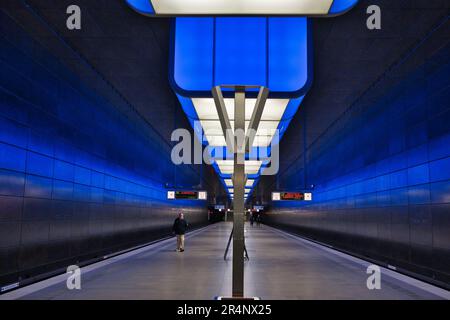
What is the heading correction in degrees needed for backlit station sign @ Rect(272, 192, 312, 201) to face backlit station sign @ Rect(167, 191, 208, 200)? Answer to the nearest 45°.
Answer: approximately 90° to its right

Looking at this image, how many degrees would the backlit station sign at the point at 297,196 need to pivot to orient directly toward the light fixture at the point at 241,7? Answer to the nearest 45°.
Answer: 0° — it already faces it

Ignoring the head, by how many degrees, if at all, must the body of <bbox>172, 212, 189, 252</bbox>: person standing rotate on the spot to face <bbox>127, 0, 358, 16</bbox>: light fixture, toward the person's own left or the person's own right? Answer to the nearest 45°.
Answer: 0° — they already face it

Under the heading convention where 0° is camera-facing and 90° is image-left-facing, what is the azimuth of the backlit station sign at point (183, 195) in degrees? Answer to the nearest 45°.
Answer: approximately 0°

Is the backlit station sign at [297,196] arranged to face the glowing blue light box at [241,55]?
yes

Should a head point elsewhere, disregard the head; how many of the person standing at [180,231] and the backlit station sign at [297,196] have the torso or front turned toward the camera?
2

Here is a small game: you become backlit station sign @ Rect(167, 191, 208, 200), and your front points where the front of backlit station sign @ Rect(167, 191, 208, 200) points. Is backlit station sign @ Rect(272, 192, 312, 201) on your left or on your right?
on your left
